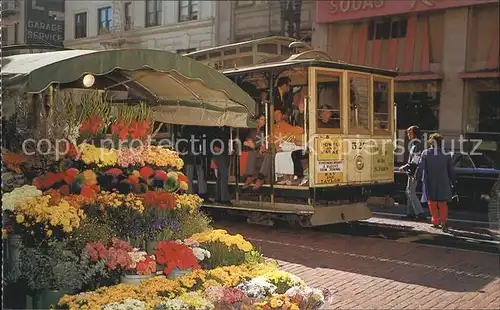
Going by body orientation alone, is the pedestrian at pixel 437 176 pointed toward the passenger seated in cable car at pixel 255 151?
no

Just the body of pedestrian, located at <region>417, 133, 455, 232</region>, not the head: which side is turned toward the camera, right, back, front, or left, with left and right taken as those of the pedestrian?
back

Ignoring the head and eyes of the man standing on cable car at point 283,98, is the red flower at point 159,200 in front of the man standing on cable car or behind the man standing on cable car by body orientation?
in front

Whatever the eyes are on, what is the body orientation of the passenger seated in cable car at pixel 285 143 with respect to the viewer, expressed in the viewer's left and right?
facing the viewer and to the left of the viewer

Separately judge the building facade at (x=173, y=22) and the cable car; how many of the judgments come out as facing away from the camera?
0

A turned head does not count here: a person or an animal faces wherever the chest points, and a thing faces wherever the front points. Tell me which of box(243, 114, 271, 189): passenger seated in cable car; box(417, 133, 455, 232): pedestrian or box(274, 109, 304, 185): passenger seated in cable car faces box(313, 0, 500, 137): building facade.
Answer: the pedestrian

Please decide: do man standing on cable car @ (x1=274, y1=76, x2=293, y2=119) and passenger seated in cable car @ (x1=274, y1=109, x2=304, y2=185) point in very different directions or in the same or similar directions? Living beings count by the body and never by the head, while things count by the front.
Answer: same or similar directions

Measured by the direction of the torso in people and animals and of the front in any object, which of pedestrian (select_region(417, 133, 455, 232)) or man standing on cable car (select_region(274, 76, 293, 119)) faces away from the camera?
the pedestrian

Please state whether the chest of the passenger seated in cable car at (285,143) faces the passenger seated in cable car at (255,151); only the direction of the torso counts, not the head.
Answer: no

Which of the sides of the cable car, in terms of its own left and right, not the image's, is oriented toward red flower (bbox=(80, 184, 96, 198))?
right

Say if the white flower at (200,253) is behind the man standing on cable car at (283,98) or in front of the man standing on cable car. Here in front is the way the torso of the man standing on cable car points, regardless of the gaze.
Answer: in front

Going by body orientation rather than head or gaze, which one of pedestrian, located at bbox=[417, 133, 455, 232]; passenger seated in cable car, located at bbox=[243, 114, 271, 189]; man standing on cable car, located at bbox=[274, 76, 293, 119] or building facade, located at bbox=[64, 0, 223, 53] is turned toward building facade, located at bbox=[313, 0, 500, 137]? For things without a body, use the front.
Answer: the pedestrian

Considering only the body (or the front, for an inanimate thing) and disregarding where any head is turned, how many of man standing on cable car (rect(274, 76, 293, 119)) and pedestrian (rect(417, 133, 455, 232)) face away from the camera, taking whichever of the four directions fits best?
1

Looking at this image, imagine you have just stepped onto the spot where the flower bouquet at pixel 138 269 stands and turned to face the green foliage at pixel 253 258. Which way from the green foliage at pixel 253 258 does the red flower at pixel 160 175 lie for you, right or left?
left

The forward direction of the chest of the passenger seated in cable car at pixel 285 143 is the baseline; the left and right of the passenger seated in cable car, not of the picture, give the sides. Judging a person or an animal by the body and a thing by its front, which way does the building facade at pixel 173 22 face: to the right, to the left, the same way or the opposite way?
the same way
